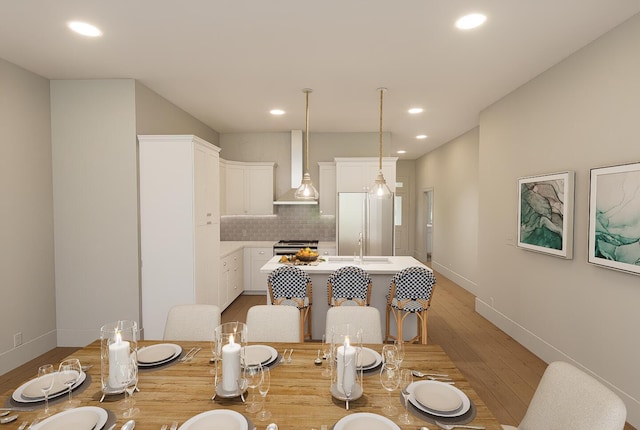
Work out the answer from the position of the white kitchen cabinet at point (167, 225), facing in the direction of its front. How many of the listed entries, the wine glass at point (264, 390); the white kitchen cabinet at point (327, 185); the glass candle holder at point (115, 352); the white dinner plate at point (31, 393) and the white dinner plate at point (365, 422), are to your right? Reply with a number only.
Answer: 4

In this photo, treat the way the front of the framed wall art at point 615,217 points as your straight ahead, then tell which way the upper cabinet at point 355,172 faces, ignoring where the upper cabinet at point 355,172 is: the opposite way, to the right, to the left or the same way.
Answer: to the left

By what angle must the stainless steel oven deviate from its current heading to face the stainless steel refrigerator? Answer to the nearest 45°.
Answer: approximately 90° to its left

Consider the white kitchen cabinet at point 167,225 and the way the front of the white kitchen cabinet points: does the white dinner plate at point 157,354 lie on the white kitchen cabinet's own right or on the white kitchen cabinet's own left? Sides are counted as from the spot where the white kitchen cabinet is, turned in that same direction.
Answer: on the white kitchen cabinet's own right

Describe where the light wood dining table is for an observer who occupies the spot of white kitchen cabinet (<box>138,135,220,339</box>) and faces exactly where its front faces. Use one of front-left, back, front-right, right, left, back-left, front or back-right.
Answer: right

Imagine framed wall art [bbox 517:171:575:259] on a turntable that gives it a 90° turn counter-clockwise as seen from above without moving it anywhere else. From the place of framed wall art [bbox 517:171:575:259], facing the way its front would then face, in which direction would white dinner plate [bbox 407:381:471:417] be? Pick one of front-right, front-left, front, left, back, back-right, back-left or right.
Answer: front-right

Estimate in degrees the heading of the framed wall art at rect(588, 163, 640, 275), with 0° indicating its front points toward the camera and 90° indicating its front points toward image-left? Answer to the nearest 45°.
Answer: approximately 45°

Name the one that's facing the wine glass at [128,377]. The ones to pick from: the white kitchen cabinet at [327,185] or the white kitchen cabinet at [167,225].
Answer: the white kitchen cabinet at [327,185]

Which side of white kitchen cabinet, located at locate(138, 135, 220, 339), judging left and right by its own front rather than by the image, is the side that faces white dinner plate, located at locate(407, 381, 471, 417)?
right

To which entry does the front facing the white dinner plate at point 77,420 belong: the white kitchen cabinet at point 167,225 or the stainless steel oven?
the stainless steel oven

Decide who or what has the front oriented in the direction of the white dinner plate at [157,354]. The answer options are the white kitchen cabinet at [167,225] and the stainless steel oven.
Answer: the stainless steel oven

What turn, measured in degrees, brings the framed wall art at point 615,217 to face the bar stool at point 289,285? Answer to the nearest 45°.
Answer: approximately 45° to its right
